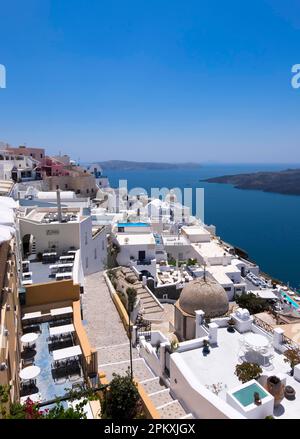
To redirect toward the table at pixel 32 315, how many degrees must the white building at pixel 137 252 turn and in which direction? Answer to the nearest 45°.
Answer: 0° — it already faces it

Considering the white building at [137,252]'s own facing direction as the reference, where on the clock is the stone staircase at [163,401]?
The stone staircase is roughly at 12 o'clock from the white building.

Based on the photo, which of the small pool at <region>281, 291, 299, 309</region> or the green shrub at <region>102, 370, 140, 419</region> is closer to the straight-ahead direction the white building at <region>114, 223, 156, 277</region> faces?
the green shrub

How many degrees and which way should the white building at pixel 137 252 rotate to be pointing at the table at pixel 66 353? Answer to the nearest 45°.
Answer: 0° — it already faces it

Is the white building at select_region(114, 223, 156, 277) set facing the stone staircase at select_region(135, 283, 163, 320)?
yes

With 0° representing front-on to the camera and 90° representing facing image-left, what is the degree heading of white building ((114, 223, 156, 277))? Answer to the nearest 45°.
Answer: approximately 0°

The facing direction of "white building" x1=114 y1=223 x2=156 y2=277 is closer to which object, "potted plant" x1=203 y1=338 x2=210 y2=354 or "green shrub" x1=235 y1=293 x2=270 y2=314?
the potted plant
